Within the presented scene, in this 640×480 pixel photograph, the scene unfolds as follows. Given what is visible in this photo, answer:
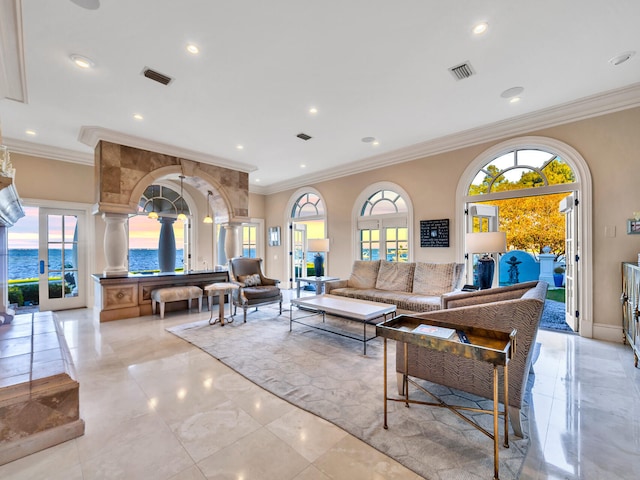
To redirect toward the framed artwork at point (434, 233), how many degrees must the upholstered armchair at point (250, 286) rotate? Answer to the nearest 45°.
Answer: approximately 45° to its left

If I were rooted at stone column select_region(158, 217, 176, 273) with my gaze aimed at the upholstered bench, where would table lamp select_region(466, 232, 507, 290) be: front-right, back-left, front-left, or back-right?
front-left

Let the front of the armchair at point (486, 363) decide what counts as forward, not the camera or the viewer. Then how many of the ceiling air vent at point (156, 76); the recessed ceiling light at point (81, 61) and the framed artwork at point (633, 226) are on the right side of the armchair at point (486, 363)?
1

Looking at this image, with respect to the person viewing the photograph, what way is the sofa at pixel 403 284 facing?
facing the viewer and to the left of the viewer

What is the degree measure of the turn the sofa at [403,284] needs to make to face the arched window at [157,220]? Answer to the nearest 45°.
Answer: approximately 45° to its right

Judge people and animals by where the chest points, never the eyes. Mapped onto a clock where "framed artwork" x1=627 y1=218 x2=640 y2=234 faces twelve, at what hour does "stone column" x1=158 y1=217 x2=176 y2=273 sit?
The stone column is roughly at 2 o'clock from the framed artwork.

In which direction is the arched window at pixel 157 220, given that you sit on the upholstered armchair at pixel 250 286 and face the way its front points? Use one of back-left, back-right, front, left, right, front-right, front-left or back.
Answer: back

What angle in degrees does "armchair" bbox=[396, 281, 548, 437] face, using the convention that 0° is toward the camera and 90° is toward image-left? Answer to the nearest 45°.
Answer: approximately 135°

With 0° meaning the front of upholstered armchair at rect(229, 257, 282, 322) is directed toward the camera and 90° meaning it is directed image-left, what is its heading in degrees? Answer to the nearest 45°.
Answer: approximately 315°

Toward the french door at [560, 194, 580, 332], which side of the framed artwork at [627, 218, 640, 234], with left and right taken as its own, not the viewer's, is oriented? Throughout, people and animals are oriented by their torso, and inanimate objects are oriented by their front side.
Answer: right
